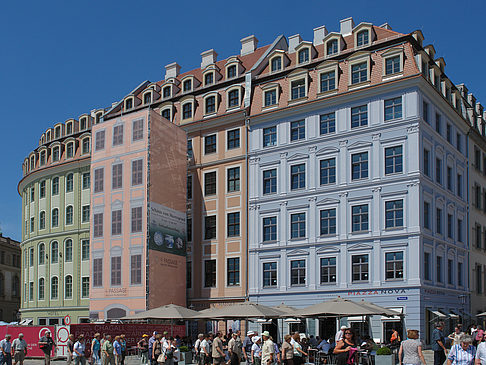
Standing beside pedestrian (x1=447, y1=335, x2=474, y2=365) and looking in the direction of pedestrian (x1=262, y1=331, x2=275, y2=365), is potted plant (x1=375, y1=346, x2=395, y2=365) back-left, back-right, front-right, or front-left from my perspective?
front-right

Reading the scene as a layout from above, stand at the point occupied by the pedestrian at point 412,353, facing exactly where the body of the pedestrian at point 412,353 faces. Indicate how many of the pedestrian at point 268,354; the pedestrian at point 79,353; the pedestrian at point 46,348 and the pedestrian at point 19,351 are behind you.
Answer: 0

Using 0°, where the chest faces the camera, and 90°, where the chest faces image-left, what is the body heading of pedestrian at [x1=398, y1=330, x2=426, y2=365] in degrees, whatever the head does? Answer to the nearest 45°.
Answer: approximately 180°

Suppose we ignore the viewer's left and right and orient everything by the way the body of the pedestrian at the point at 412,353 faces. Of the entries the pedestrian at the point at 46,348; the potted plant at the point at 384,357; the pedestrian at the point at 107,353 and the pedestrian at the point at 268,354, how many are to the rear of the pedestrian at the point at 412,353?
0

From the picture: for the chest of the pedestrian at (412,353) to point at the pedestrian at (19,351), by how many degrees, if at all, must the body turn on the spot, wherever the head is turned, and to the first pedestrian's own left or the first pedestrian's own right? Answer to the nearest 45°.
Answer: approximately 45° to the first pedestrian's own left

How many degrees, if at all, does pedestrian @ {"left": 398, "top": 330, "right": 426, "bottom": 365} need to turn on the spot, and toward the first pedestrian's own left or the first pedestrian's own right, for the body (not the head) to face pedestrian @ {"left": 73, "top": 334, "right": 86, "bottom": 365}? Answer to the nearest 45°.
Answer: approximately 45° to the first pedestrian's own left
